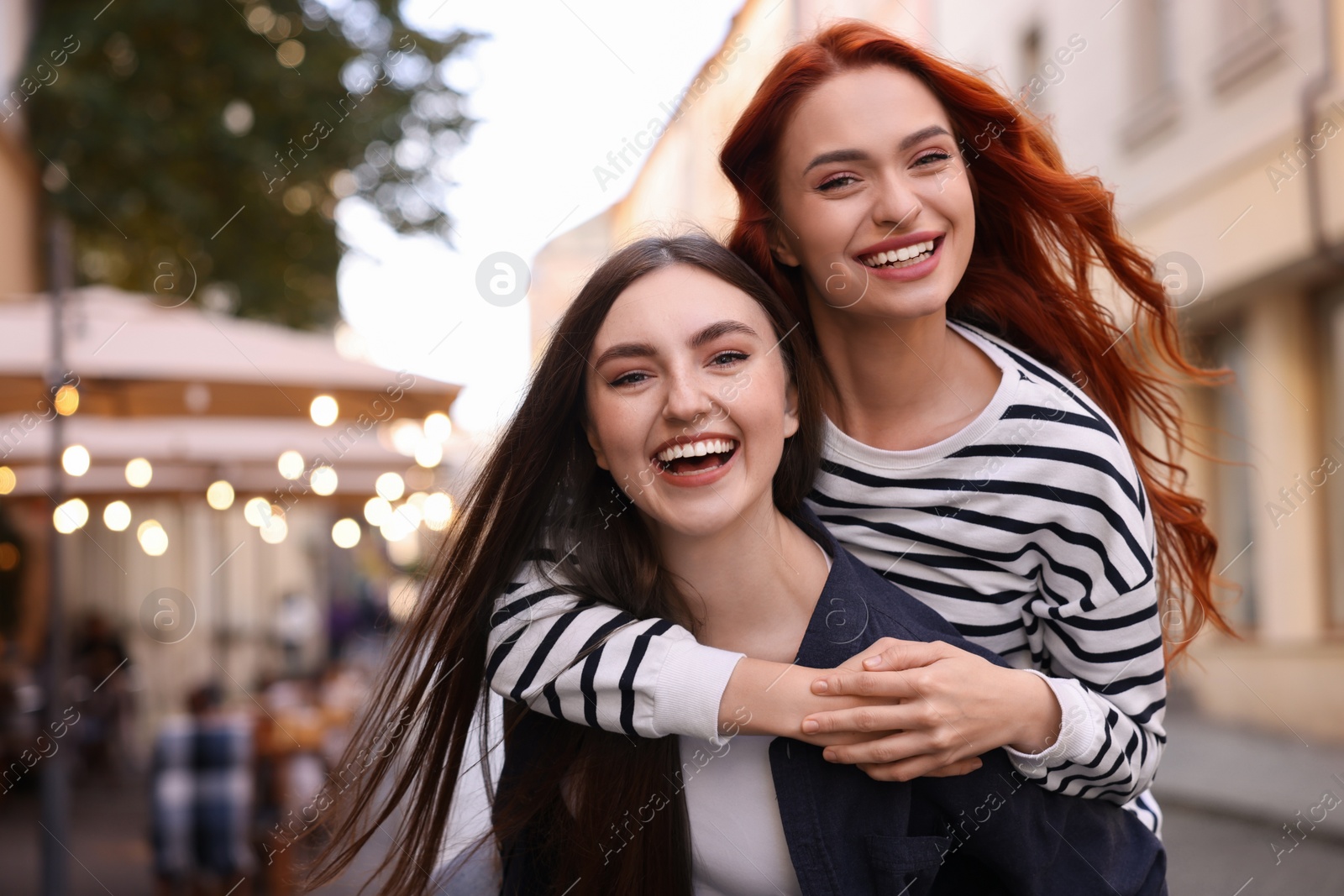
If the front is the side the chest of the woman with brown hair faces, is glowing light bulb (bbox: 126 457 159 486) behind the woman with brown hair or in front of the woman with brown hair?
behind

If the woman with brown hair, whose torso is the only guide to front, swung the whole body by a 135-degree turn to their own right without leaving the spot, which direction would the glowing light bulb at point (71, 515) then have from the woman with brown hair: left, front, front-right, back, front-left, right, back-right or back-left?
front

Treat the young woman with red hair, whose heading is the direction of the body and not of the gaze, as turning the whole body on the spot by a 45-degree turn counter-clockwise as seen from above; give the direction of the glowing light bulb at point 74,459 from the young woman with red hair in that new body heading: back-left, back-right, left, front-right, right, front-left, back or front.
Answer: back-right

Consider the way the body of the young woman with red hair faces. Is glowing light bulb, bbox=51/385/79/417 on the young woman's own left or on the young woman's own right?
on the young woman's own right

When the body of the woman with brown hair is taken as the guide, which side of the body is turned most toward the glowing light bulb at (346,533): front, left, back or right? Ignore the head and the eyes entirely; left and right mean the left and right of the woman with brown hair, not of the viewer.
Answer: back

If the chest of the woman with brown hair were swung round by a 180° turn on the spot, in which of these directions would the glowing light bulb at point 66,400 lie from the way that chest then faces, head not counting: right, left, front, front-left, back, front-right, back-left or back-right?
front-left

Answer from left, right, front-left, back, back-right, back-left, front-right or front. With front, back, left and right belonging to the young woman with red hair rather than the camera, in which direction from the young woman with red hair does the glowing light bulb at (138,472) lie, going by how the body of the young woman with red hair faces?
right

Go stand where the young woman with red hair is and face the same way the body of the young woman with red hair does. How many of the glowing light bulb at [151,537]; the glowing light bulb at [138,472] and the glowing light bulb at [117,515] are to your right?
3

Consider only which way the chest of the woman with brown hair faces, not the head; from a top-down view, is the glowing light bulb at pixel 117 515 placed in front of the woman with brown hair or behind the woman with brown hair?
behind

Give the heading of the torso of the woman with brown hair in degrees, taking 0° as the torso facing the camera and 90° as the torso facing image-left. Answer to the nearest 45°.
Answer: approximately 0°

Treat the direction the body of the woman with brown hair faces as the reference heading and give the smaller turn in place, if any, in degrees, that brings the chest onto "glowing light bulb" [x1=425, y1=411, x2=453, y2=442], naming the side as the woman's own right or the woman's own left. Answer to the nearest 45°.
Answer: approximately 180°

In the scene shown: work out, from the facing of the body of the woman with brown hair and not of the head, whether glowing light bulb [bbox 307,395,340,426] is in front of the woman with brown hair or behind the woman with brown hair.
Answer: behind

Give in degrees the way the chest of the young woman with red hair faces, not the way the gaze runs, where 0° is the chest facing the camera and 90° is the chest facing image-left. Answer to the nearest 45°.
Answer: approximately 45°
